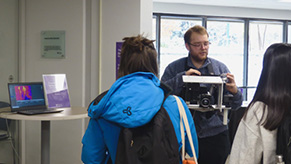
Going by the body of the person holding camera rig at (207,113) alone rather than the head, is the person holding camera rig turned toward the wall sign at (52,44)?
no

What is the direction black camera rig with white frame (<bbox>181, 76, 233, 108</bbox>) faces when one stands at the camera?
facing the viewer

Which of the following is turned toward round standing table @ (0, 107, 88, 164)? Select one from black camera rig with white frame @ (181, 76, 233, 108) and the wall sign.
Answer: the wall sign

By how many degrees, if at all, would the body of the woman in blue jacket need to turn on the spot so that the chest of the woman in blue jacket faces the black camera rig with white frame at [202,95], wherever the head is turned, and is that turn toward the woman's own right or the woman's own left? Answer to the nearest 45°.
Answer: approximately 45° to the woman's own right

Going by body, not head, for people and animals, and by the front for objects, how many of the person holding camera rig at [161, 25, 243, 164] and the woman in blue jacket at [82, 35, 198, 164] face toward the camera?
1

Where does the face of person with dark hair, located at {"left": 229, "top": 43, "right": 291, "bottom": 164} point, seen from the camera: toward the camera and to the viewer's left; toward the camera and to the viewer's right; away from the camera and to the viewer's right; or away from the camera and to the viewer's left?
away from the camera and to the viewer's left

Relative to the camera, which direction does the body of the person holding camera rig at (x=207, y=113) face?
toward the camera

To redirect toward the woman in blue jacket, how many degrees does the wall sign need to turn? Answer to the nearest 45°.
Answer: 0° — it already faces them

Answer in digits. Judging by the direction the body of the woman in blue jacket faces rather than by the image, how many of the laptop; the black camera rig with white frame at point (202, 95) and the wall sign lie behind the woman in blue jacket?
0

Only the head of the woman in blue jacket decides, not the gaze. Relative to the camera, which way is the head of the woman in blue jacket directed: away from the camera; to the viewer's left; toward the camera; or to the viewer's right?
away from the camera

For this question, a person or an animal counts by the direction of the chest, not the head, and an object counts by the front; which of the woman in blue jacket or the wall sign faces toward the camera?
the wall sign

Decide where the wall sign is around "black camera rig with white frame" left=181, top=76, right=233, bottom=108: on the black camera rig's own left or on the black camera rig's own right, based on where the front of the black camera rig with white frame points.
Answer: on the black camera rig's own right

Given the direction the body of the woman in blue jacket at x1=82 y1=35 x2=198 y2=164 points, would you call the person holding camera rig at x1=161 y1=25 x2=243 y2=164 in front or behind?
in front

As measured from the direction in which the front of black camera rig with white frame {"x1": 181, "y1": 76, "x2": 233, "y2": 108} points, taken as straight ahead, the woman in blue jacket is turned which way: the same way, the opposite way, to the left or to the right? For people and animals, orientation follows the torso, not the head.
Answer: the opposite way

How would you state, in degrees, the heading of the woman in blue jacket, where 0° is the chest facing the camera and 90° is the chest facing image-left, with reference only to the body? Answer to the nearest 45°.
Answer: approximately 180°
